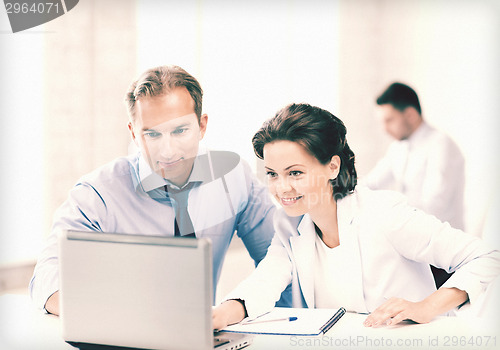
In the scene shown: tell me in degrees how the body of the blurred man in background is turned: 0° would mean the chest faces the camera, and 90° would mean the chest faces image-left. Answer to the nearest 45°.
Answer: approximately 45°

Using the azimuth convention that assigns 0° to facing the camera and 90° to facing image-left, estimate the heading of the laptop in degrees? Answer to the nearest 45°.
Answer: approximately 225°

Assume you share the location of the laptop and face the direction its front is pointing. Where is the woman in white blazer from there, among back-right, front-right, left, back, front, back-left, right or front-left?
front

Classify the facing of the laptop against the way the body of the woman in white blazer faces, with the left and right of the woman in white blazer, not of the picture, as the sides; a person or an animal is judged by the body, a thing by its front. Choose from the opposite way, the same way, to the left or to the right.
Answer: the opposite way

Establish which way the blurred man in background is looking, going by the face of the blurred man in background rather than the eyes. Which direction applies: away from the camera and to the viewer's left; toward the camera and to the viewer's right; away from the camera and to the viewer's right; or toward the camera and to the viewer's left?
toward the camera and to the viewer's left

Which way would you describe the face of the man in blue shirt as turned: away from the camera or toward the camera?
toward the camera

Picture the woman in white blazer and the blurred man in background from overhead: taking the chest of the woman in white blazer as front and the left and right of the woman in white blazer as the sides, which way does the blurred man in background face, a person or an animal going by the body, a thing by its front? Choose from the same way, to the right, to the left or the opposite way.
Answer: the same way

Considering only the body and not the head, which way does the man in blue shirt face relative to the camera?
toward the camera

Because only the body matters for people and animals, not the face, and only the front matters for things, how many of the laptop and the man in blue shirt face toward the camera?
1

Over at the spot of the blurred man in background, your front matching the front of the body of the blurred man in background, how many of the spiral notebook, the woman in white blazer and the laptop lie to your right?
0

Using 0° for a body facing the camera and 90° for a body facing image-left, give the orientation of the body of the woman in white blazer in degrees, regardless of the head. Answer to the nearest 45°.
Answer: approximately 45°

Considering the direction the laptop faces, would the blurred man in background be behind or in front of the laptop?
in front

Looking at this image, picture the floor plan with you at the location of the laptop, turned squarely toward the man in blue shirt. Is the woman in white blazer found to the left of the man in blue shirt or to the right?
right

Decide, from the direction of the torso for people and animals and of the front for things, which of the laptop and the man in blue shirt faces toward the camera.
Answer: the man in blue shirt

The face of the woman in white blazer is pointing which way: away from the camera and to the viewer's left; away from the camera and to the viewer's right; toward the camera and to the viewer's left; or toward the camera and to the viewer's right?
toward the camera and to the viewer's left

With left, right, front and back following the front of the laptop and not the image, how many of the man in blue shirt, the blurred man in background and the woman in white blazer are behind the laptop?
0
